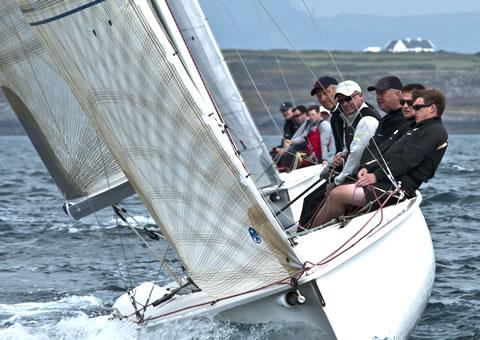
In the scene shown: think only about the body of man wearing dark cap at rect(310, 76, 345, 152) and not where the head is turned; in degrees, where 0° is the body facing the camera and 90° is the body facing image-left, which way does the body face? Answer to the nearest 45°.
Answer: approximately 45°

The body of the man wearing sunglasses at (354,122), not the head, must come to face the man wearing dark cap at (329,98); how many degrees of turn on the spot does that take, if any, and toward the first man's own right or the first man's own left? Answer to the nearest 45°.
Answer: approximately 135° to the first man's own right

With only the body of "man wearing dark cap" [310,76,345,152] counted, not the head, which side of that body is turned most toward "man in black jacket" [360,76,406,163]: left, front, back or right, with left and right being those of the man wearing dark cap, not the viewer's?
left

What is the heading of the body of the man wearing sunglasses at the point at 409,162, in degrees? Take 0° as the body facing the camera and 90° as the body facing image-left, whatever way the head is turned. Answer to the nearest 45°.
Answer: approximately 90°
